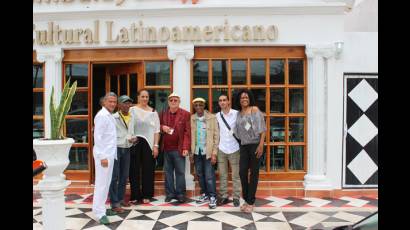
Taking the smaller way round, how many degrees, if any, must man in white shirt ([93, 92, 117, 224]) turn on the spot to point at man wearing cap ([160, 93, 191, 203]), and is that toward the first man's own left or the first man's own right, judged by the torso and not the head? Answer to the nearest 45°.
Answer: approximately 90° to the first man's own left

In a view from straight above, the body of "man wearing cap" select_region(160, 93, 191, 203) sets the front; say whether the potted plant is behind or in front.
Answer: in front

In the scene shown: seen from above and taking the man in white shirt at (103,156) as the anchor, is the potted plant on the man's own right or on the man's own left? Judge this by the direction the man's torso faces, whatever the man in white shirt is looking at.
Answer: on the man's own right

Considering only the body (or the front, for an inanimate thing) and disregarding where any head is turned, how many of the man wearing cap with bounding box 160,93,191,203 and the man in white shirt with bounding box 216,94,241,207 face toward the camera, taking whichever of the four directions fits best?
2

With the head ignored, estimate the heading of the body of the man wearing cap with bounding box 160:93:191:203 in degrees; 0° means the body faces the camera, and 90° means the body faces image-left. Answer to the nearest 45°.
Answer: approximately 0°

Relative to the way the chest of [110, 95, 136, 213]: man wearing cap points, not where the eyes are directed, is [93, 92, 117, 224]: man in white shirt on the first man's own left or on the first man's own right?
on the first man's own right

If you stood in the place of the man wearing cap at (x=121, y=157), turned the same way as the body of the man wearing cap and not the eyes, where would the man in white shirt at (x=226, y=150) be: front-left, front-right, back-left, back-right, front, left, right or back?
front-left
